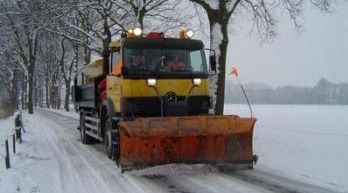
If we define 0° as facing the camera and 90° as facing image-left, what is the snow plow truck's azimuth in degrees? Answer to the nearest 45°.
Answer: approximately 315°
